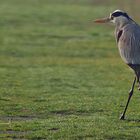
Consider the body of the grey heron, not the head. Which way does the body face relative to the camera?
to the viewer's left
